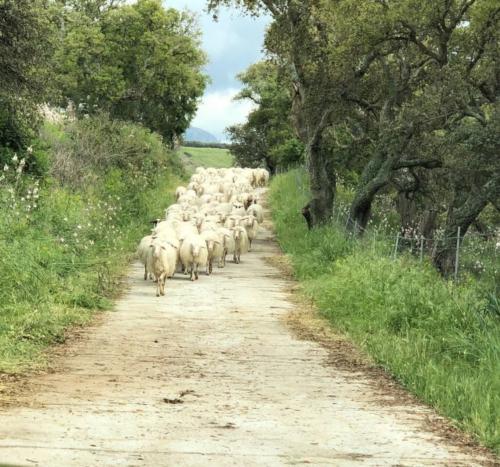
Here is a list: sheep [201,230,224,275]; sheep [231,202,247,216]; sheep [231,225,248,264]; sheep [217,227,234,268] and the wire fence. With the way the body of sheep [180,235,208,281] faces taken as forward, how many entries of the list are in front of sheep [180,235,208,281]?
0

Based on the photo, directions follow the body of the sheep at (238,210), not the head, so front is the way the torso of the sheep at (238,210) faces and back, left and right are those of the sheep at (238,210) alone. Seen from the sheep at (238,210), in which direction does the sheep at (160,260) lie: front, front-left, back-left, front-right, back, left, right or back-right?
front

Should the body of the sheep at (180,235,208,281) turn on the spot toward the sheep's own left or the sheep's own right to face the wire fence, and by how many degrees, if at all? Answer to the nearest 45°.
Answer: approximately 135° to the sheep's own left

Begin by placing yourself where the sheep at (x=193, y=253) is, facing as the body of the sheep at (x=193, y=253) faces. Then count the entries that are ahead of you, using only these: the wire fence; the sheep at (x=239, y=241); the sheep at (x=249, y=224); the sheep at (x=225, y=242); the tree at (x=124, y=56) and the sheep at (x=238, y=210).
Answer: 0

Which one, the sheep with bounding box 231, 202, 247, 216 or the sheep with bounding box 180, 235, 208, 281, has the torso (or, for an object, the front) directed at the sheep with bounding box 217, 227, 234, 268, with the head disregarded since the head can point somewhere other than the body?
the sheep with bounding box 231, 202, 247, 216

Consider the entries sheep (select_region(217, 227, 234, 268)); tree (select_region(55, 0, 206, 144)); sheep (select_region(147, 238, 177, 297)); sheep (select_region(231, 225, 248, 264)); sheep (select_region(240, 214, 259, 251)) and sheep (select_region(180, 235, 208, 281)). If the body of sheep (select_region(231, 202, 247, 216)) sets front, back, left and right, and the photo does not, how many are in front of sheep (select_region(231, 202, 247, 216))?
5

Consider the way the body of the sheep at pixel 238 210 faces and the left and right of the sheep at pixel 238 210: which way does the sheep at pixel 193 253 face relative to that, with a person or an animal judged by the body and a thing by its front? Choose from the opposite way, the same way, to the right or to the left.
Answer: the same way

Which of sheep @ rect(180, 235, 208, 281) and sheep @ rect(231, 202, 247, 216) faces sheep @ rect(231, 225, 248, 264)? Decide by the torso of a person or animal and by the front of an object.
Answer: sheep @ rect(231, 202, 247, 216)

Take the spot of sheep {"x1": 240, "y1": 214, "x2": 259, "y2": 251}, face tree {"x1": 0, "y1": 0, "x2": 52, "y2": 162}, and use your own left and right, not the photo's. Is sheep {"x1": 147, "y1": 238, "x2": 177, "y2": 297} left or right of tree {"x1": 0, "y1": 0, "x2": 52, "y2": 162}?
left

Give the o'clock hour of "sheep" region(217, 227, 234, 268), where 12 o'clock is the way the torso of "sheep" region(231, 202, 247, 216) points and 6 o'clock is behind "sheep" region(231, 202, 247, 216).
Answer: "sheep" region(217, 227, 234, 268) is roughly at 12 o'clock from "sheep" region(231, 202, 247, 216).

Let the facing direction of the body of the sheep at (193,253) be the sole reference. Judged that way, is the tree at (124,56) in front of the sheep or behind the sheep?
behind

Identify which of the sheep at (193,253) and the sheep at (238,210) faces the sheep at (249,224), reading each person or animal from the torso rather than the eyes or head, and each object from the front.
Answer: the sheep at (238,210)

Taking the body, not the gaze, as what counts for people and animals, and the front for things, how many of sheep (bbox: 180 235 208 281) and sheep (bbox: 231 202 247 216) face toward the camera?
2

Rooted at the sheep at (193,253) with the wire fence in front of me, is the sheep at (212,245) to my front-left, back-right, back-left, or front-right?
front-left

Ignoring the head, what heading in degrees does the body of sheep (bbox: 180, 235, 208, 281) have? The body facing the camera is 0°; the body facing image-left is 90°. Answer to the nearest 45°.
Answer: approximately 0°

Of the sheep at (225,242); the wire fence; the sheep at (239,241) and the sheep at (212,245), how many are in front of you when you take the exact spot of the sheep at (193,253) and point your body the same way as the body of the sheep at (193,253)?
0

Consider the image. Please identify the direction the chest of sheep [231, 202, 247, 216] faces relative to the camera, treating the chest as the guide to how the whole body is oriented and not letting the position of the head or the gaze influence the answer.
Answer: toward the camera
